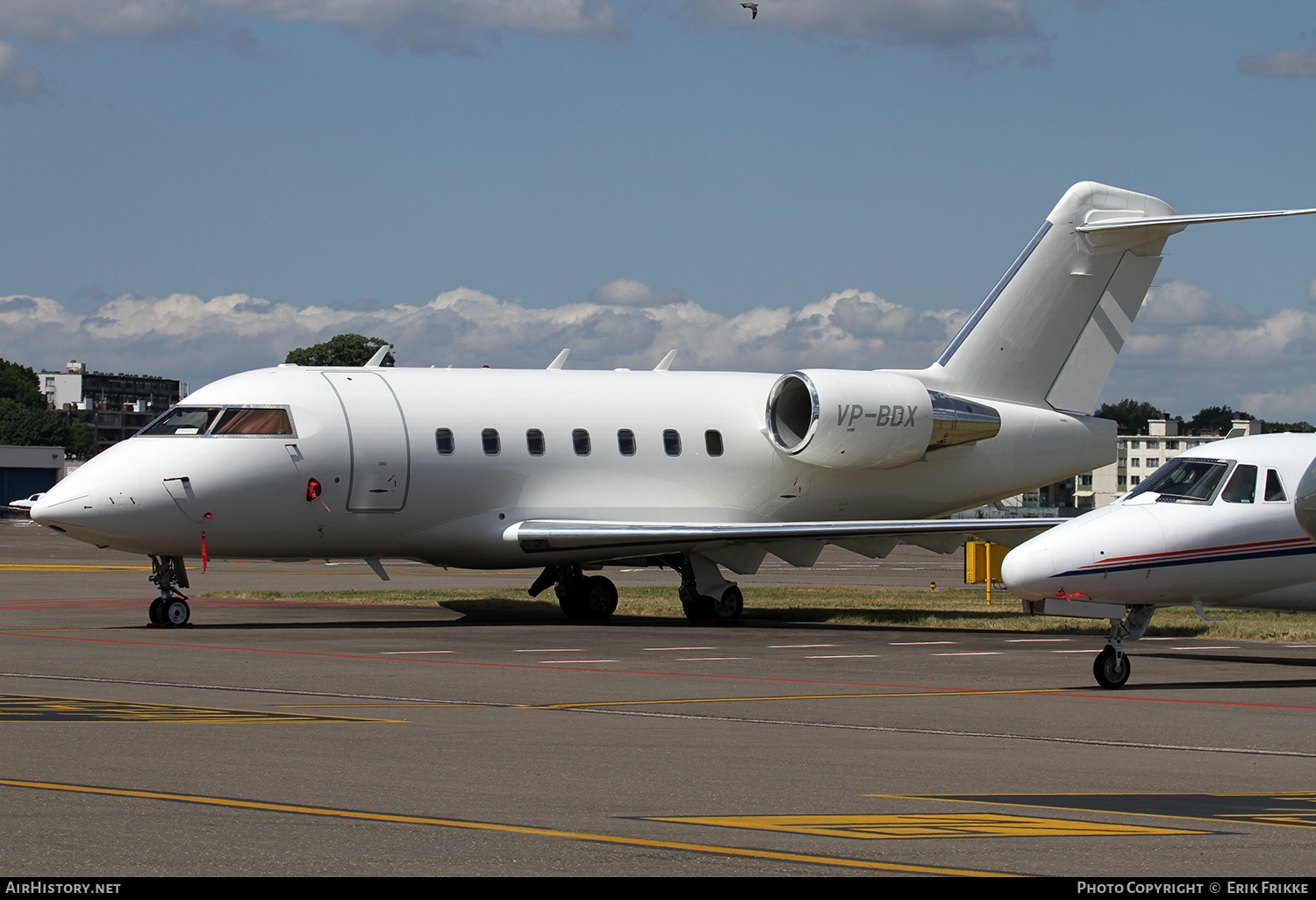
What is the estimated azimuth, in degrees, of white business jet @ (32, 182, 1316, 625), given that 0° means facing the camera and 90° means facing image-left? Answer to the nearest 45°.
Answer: approximately 45°

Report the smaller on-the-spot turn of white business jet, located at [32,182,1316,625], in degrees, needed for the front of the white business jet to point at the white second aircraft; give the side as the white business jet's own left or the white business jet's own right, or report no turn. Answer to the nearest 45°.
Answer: approximately 90° to the white business jet's own left
